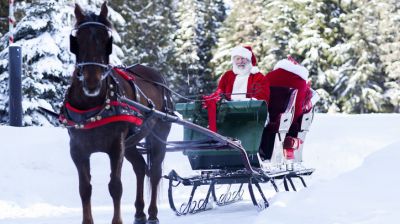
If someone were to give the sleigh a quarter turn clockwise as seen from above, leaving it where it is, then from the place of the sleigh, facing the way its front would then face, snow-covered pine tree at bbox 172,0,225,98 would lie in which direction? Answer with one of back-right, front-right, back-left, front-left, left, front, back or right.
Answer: front-right

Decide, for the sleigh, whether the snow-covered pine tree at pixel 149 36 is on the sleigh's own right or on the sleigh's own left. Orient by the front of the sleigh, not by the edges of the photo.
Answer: on the sleigh's own right

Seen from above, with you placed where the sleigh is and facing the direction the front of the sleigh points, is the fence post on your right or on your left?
on your right

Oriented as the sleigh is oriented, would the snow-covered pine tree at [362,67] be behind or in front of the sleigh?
behind

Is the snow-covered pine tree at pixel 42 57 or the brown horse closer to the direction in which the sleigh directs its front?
the brown horse

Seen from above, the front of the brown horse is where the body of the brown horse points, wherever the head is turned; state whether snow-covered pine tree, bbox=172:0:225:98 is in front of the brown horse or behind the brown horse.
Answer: behind

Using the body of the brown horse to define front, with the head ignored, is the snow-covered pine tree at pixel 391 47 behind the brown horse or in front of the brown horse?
behind

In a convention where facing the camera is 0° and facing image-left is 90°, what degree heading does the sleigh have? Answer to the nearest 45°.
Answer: approximately 45°

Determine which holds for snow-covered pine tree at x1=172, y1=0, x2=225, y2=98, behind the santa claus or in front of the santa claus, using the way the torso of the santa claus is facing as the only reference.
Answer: behind

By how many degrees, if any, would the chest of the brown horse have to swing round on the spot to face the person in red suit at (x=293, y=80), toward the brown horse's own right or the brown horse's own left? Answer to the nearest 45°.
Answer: approximately 180°

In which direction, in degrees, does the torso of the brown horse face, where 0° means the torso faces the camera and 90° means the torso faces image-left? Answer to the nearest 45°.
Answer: approximately 45°
